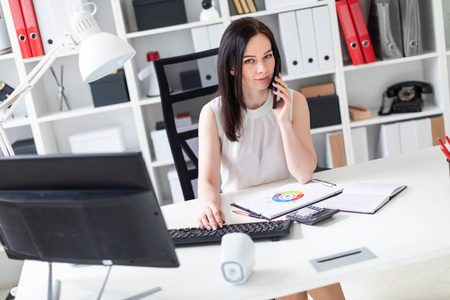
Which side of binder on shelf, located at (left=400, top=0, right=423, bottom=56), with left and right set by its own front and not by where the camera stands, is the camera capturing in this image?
front

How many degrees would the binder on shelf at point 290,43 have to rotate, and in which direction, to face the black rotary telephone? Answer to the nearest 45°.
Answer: approximately 90° to its left

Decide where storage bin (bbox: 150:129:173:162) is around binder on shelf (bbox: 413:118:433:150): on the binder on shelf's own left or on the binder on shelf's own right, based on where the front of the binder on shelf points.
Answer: on the binder on shelf's own right

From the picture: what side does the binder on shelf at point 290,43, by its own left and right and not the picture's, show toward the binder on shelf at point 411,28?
left

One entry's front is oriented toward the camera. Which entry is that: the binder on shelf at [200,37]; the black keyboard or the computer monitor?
the binder on shelf

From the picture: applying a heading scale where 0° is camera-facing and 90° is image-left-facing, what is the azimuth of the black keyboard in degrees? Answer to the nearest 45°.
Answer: approximately 180°

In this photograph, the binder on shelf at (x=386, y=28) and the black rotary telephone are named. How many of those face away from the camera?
0

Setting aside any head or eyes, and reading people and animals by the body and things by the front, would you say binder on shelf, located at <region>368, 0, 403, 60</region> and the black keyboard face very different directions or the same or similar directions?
very different directions

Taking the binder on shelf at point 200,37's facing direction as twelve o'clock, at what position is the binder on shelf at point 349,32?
the binder on shelf at point 349,32 is roughly at 9 o'clock from the binder on shelf at point 200,37.

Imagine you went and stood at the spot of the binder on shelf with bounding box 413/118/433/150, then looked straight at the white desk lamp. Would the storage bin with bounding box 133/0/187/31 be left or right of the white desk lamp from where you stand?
right

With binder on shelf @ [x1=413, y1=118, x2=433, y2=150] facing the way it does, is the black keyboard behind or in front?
in front

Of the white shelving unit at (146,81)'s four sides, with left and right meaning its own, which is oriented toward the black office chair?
front

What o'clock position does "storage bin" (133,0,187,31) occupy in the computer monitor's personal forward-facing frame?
The storage bin is roughly at 11 o'clock from the computer monitor.

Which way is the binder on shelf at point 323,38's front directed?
toward the camera

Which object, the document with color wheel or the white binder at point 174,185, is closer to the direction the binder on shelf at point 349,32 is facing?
the document with color wheel
